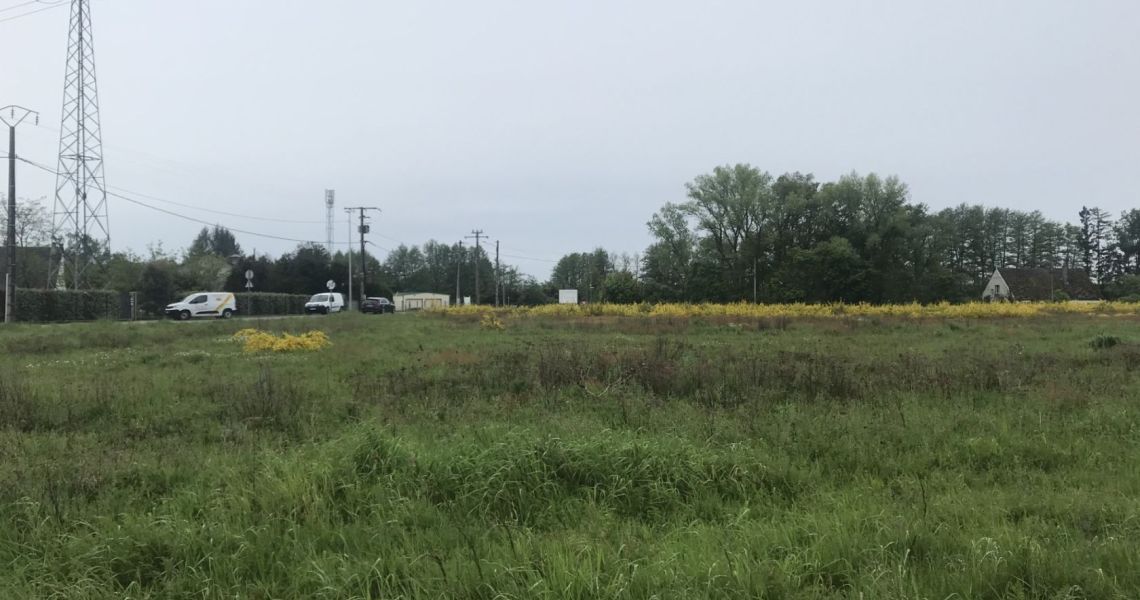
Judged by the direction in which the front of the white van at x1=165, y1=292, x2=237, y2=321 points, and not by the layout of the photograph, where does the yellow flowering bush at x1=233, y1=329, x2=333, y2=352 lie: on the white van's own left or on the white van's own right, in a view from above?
on the white van's own left

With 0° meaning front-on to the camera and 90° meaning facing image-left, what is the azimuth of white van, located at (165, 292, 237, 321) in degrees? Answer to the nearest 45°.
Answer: approximately 45°

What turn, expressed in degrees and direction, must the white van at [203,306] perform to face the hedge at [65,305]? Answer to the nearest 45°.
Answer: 0° — it already faces it

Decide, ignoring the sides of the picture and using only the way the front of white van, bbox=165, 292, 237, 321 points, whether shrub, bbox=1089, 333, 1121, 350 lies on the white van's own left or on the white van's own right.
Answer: on the white van's own left

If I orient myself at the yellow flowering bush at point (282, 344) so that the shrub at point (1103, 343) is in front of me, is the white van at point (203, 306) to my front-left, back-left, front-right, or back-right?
back-left
